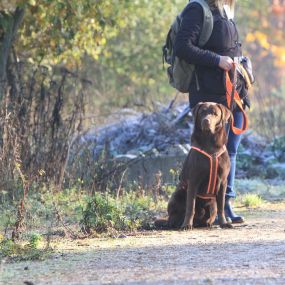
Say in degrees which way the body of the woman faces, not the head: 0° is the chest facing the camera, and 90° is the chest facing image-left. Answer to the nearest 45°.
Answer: approximately 315°

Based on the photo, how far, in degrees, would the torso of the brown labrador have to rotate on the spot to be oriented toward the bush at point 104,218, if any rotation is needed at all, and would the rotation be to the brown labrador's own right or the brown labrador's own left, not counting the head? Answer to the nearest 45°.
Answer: approximately 135° to the brown labrador's own right
